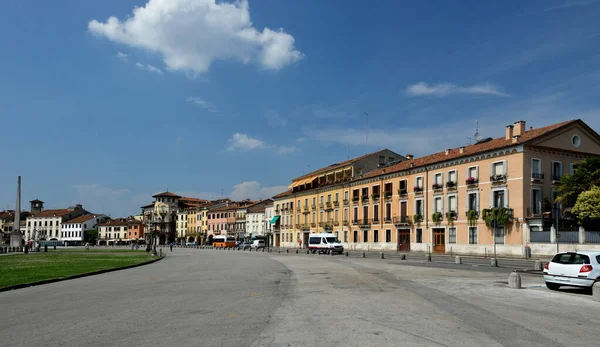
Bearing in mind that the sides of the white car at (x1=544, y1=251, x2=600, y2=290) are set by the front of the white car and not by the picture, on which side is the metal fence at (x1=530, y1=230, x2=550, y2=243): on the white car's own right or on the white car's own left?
on the white car's own left

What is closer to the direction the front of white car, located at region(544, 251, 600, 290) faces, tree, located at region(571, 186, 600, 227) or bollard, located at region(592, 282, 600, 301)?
the tree

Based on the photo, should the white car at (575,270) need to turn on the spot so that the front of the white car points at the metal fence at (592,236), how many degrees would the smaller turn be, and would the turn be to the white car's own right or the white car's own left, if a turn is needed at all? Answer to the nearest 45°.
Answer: approximately 45° to the white car's own left

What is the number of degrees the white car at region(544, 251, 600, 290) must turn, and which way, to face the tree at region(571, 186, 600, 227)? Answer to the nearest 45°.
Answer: approximately 45° to its left

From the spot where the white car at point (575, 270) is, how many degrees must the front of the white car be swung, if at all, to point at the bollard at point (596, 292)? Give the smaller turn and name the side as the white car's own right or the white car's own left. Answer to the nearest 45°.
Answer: approximately 135° to the white car's own right

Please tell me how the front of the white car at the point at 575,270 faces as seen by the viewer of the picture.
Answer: facing away from the viewer and to the right of the viewer

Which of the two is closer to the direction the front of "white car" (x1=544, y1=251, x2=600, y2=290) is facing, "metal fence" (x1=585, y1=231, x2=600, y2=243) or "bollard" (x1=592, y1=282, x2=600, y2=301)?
the metal fence

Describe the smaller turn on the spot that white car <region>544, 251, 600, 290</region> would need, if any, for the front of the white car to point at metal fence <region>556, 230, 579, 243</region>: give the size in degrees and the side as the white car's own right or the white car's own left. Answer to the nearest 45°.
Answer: approximately 45° to the white car's own left
